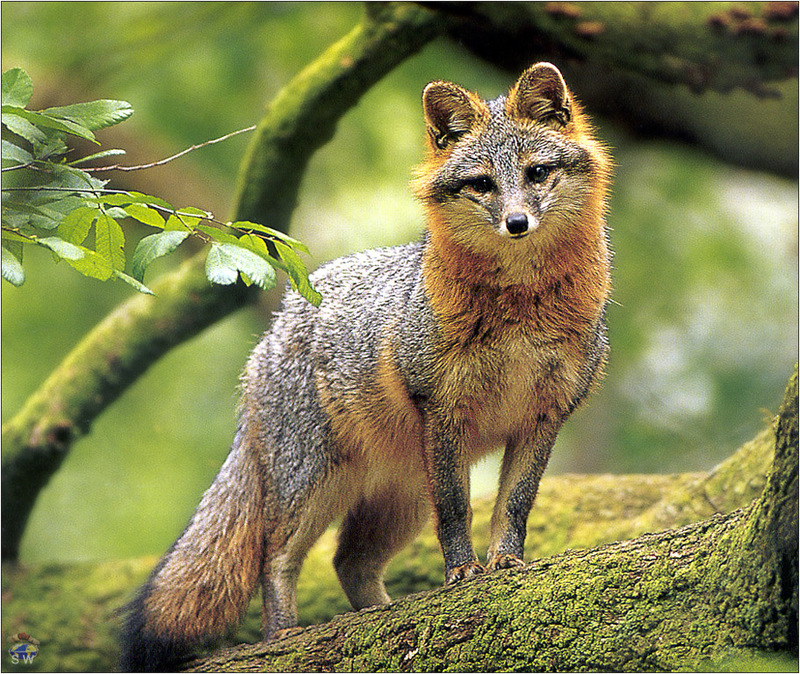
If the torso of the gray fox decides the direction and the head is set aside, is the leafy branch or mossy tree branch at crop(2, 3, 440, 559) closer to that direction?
the leafy branch

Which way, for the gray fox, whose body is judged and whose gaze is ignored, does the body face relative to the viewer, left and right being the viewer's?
facing the viewer and to the right of the viewer

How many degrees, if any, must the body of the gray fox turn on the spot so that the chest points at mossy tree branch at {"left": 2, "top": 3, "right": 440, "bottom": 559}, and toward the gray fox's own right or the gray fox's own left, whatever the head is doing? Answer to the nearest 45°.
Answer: approximately 180°

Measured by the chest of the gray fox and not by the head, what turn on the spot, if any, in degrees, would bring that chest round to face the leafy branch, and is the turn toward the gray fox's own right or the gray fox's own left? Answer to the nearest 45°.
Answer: approximately 90° to the gray fox's own right

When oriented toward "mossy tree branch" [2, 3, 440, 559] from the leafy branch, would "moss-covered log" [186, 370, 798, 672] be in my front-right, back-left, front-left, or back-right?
front-right
